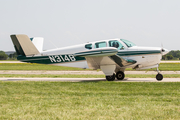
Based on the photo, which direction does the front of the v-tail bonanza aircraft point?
to the viewer's right
